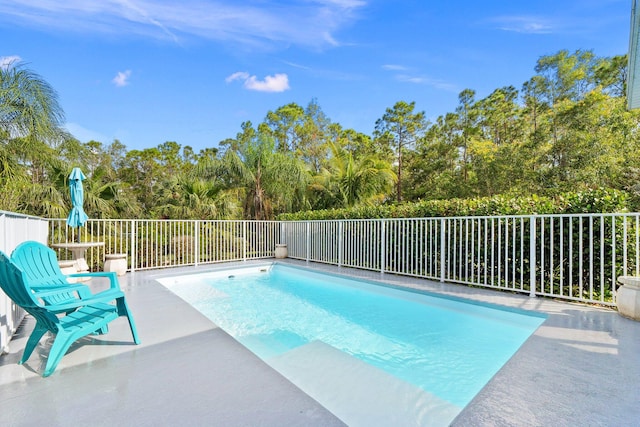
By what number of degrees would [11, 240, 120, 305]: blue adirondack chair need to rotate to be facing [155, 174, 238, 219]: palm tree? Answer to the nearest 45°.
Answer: approximately 90° to its left

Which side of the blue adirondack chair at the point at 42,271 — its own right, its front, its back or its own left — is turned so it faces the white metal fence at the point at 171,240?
left

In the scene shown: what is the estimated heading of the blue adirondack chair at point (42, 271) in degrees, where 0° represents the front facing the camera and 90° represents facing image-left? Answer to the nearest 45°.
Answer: approximately 315°

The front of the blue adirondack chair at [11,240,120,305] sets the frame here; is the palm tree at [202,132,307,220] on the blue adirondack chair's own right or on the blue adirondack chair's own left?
on the blue adirondack chair's own left

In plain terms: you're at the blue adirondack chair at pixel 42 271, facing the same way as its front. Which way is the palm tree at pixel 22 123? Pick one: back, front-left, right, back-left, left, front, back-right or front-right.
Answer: back-left

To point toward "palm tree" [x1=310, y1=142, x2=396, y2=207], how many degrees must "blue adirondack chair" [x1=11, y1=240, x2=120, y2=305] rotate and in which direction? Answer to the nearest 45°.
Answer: approximately 90° to its left

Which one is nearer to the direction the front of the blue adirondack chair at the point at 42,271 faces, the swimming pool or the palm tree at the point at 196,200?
the swimming pool

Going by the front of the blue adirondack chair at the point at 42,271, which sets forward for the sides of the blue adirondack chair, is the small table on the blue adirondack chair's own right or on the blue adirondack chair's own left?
on the blue adirondack chair's own left
